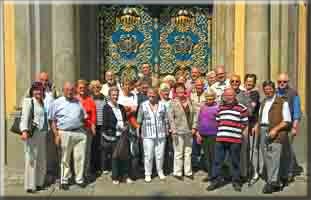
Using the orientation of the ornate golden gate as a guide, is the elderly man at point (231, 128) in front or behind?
in front

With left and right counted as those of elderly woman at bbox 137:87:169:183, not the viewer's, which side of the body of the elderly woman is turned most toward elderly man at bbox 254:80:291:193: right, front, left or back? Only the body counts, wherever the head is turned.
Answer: left

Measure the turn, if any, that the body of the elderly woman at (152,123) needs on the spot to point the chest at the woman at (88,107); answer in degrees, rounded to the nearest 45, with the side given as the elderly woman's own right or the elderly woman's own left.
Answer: approximately 90° to the elderly woman's own right

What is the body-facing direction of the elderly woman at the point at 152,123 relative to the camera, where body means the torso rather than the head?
toward the camera

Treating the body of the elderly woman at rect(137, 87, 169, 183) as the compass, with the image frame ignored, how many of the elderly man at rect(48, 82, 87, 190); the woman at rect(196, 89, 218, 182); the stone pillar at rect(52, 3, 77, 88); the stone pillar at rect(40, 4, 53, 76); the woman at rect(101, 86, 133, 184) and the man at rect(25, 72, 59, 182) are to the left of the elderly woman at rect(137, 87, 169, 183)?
1

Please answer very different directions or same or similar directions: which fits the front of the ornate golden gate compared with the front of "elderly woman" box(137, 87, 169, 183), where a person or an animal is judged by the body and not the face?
same or similar directions

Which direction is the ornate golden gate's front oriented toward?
toward the camera

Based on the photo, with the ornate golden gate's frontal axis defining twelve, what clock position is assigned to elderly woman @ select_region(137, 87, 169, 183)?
The elderly woman is roughly at 12 o'clock from the ornate golden gate.

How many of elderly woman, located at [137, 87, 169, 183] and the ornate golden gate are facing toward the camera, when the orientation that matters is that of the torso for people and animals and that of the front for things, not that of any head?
2
